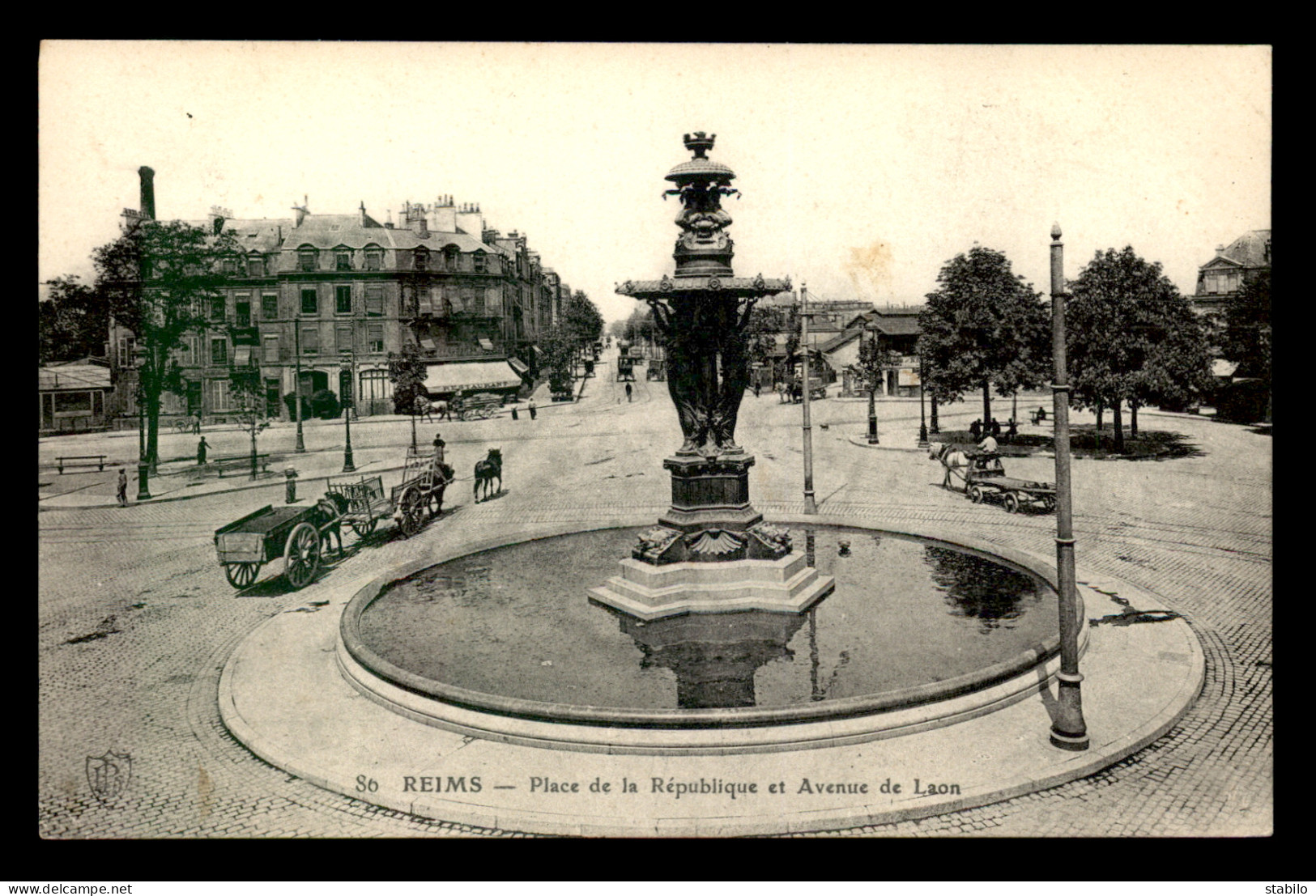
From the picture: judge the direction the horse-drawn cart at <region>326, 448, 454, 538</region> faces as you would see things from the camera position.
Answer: facing away from the viewer and to the right of the viewer

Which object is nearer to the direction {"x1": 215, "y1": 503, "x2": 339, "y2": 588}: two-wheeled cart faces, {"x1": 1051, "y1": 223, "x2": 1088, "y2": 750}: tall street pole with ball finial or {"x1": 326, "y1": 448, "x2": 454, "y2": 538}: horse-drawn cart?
the horse-drawn cart

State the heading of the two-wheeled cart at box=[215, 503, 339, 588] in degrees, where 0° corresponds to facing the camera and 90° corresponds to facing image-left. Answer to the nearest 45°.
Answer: approximately 225°

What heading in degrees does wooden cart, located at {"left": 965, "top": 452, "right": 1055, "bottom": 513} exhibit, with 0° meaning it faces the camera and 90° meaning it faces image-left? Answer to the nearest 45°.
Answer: approximately 135°
